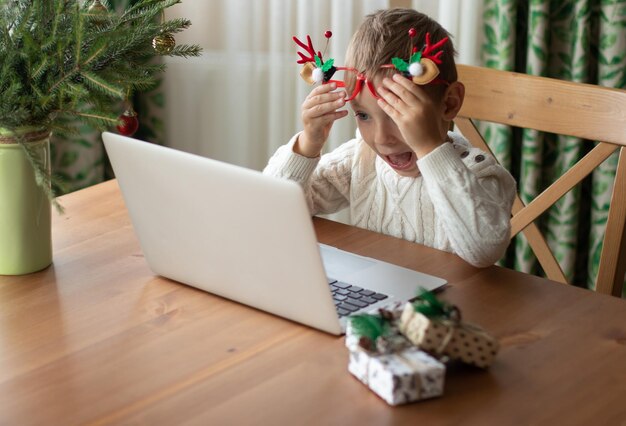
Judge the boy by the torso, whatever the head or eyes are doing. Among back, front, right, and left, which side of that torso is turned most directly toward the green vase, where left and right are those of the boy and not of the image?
front

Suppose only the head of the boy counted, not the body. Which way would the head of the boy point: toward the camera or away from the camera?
toward the camera

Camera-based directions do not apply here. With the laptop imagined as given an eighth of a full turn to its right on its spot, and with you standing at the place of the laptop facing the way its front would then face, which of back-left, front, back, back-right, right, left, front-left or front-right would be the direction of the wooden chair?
front-left

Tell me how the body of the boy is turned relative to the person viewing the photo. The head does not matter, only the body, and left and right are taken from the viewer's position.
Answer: facing the viewer and to the left of the viewer

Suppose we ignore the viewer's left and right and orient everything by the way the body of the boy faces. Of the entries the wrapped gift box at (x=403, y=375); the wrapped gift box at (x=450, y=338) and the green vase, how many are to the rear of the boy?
0

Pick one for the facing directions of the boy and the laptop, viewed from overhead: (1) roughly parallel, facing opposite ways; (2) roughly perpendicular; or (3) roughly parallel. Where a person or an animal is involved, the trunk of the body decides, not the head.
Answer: roughly parallel, facing opposite ways

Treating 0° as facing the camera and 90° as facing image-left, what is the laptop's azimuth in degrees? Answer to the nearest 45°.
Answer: approximately 225°
